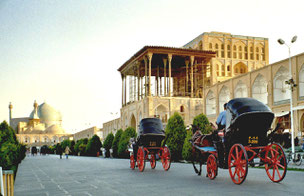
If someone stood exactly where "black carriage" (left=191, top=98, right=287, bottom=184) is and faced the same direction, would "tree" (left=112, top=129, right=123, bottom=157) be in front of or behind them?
in front

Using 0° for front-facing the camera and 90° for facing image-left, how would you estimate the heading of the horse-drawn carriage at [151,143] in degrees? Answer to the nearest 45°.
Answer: approximately 135°

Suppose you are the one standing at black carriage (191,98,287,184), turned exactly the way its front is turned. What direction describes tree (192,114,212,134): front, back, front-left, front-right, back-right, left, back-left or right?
front-right

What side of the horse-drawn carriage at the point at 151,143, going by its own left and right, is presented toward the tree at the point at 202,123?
right

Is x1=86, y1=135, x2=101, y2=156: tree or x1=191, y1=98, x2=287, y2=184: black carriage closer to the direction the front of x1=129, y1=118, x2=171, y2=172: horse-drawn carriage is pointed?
the tree

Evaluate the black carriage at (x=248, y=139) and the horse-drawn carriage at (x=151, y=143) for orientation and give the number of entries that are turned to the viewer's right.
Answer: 0

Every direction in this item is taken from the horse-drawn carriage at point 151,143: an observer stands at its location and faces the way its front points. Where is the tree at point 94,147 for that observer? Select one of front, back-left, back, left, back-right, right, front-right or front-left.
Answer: front-right

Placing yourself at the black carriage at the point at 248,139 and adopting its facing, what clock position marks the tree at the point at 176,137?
The tree is roughly at 1 o'clock from the black carriage.

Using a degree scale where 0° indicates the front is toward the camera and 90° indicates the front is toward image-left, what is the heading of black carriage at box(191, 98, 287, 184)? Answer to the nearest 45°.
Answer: approximately 135°

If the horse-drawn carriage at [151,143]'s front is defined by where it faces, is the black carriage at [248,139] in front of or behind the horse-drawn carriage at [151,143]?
behind
